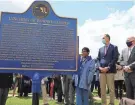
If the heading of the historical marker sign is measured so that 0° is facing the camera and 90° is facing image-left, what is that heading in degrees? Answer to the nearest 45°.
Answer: approximately 0°

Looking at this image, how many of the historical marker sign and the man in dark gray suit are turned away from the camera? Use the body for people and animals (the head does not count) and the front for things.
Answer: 0

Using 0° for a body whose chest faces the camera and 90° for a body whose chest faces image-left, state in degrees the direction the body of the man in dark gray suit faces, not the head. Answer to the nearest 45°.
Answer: approximately 45°

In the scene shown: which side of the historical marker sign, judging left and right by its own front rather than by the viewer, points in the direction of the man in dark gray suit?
left
